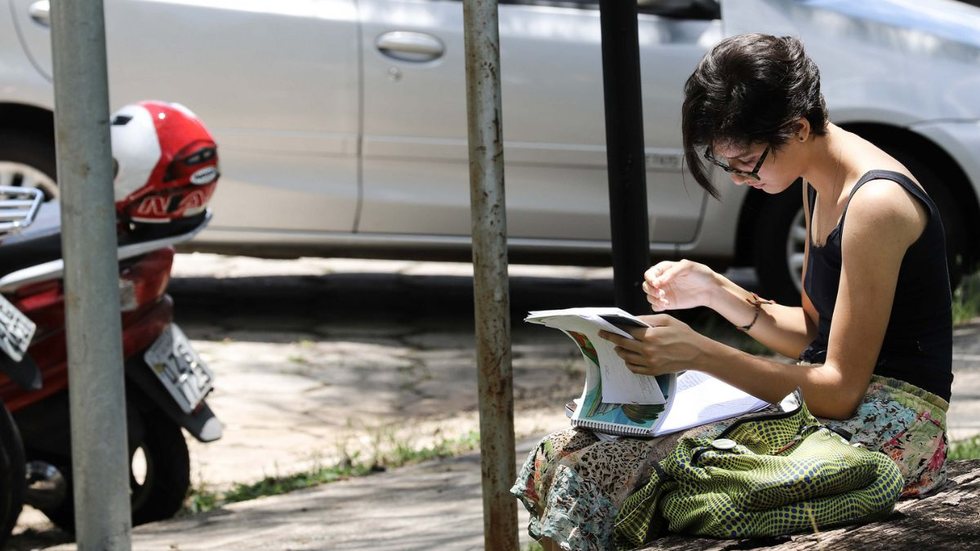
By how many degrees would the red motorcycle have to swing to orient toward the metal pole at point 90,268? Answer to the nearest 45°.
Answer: approximately 135° to its left

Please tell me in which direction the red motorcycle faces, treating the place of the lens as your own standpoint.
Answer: facing away from the viewer and to the left of the viewer

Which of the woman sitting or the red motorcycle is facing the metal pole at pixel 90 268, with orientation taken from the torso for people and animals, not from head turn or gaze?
the woman sitting

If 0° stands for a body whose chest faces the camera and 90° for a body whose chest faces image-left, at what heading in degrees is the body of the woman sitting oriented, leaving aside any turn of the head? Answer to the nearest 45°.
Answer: approximately 90°

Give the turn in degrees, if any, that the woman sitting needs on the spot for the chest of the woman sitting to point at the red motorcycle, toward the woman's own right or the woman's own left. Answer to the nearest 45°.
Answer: approximately 45° to the woman's own right

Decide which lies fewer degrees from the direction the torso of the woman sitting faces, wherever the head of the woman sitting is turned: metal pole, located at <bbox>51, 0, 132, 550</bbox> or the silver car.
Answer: the metal pole

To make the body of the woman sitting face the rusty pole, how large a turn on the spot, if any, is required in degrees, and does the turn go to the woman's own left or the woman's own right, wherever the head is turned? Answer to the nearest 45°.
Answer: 0° — they already face it

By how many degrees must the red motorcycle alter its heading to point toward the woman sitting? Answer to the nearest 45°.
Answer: approximately 180°
